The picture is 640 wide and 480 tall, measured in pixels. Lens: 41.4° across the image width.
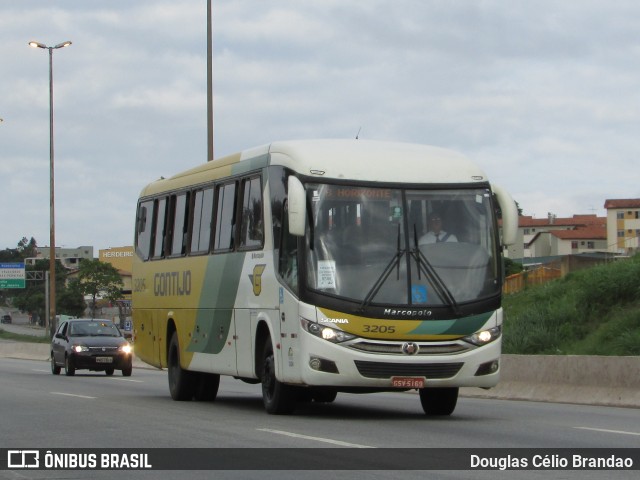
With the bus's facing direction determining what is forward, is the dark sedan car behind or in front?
behind

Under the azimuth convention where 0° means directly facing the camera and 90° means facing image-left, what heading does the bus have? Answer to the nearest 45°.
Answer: approximately 315°

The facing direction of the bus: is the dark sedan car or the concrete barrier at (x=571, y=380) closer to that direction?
the concrete barrier
